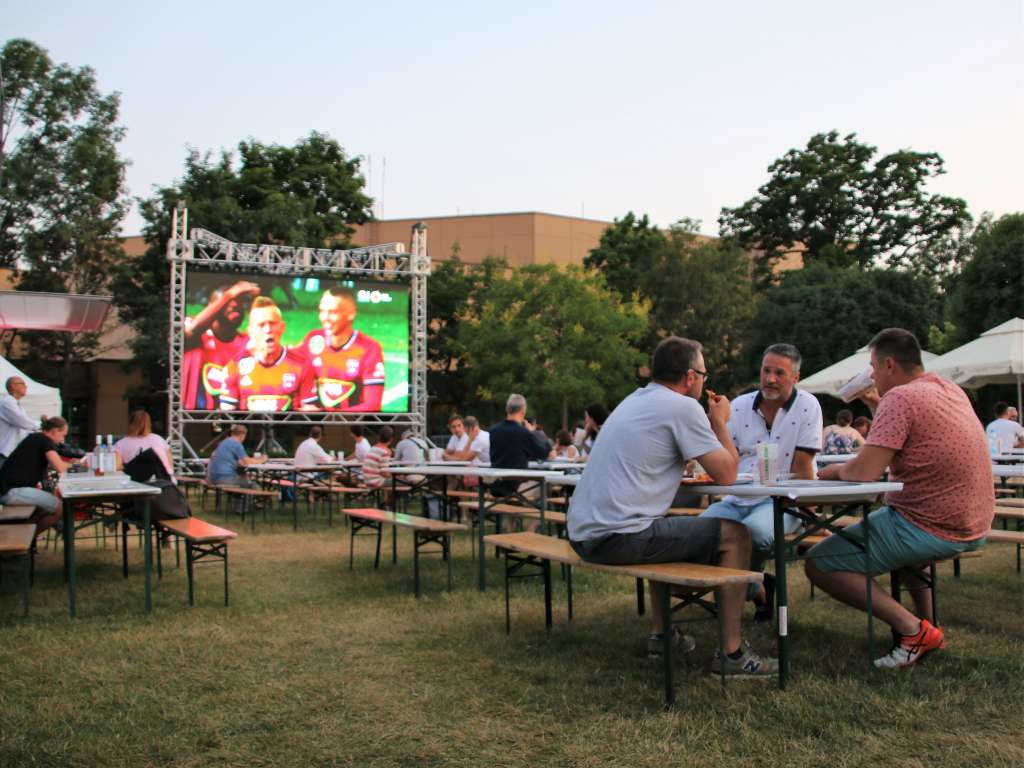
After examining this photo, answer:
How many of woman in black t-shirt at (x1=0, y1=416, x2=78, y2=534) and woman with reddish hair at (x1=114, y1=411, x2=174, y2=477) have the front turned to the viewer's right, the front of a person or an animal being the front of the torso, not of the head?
1

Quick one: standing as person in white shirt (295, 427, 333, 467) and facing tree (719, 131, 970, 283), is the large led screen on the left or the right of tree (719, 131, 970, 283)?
left

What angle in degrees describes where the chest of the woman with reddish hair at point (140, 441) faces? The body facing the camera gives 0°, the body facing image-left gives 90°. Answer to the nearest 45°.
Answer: approximately 180°

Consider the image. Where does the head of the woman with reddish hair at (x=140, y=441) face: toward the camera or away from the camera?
away from the camera

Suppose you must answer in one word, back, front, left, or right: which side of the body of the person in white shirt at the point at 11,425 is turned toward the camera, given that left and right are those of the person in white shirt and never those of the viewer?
right

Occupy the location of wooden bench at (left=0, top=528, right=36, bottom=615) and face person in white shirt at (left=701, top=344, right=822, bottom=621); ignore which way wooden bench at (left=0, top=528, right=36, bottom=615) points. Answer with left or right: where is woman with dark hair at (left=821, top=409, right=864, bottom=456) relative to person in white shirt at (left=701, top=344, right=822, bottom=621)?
left

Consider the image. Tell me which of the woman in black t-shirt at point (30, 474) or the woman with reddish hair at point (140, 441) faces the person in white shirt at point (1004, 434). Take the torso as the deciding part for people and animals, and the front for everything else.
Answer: the woman in black t-shirt

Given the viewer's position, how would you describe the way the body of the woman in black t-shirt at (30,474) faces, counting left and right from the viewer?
facing to the right of the viewer

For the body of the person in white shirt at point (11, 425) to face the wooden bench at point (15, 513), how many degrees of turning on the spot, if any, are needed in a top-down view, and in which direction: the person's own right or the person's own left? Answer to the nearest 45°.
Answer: approximately 90° to the person's own right

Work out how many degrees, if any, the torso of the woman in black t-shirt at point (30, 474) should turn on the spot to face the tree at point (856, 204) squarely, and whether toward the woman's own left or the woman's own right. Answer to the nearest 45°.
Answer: approximately 45° to the woman's own left

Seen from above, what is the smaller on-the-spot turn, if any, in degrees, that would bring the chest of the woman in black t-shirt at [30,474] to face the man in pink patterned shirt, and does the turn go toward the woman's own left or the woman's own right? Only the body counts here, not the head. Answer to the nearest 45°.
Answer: approximately 45° to the woman's own right

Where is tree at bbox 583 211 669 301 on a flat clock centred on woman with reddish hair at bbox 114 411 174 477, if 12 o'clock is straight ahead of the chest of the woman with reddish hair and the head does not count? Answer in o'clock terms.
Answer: The tree is roughly at 1 o'clock from the woman with reddish hair.

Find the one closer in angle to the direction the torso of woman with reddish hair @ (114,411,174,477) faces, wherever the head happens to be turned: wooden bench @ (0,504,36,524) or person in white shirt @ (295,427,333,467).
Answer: the person in white shirt

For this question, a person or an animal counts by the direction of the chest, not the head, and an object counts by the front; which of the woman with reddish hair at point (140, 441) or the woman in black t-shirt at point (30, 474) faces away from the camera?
the woman with reddish hair

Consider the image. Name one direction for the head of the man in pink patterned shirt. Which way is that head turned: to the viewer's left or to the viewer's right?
to the viewer's left
